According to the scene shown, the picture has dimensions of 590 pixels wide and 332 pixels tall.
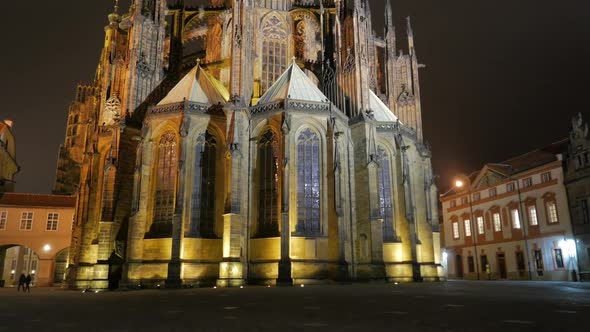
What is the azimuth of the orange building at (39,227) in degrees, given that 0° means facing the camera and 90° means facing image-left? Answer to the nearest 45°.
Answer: approximately 0°

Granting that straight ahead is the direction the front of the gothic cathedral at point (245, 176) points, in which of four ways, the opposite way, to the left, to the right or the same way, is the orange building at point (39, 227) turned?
the opposite way

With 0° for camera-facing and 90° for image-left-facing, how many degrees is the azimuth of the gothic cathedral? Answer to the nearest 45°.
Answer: approximately 180°

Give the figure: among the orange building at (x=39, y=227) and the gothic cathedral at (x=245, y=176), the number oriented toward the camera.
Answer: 1

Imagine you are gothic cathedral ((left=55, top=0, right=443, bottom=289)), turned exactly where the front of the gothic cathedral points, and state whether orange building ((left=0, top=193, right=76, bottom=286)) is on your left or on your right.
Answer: on your left

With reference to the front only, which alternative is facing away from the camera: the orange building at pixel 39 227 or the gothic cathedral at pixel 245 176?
the gothic cathedral
